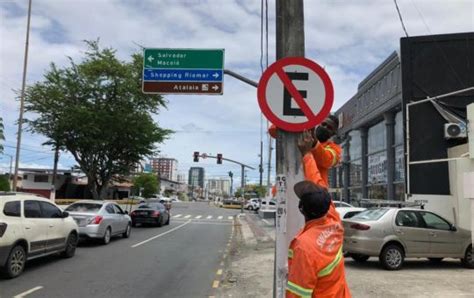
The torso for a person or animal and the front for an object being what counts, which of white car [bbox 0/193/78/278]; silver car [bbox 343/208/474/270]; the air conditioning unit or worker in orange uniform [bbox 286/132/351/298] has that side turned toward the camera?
the air conditioning unit

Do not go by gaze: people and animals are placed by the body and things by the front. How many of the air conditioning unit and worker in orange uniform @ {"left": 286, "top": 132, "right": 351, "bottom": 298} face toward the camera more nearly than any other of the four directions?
1

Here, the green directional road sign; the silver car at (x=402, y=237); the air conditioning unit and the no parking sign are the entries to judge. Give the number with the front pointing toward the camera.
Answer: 3

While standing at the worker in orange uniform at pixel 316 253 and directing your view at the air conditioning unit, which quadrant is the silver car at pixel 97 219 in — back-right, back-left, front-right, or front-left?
front-left

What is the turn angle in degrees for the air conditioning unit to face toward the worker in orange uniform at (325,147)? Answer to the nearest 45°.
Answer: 0° — it already faces them

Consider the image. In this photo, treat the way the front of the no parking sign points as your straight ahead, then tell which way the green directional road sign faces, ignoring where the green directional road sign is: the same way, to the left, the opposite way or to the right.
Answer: the same way

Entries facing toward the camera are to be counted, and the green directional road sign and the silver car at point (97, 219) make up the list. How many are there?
1

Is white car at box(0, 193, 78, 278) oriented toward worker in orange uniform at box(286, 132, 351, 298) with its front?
no

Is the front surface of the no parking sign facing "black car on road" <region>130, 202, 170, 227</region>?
no

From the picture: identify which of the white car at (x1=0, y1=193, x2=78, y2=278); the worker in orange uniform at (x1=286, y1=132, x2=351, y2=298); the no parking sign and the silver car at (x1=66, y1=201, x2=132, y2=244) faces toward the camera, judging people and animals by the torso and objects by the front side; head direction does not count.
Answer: the no parking sign

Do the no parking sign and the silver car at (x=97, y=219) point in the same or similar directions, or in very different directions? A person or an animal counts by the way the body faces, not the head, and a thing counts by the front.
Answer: very different directions

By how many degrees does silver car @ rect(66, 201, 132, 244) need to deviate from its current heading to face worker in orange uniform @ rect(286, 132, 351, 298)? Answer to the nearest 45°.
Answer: approximately 135° to its right

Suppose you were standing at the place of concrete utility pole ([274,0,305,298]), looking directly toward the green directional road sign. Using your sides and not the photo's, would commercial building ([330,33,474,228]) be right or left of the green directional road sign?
right

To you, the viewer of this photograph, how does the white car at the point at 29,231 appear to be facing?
facing away from the viewer and to the right of the viewer

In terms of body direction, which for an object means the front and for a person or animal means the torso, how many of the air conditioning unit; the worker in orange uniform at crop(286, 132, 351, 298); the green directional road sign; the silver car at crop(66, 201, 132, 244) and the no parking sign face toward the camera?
3

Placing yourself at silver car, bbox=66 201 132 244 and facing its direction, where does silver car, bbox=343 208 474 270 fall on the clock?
silver car, bbox=343 208 474 270 is roughly at 3 o'clock from silver car, bbox=66 201 132 244.

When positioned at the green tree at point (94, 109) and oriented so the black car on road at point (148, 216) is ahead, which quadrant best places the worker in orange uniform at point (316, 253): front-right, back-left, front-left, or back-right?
front-right

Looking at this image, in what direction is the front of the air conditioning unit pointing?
toward the camera

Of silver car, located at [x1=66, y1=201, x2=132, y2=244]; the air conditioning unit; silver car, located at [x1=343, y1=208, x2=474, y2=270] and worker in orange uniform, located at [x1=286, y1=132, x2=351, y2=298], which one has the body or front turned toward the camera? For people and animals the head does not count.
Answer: the air conditioning unit
